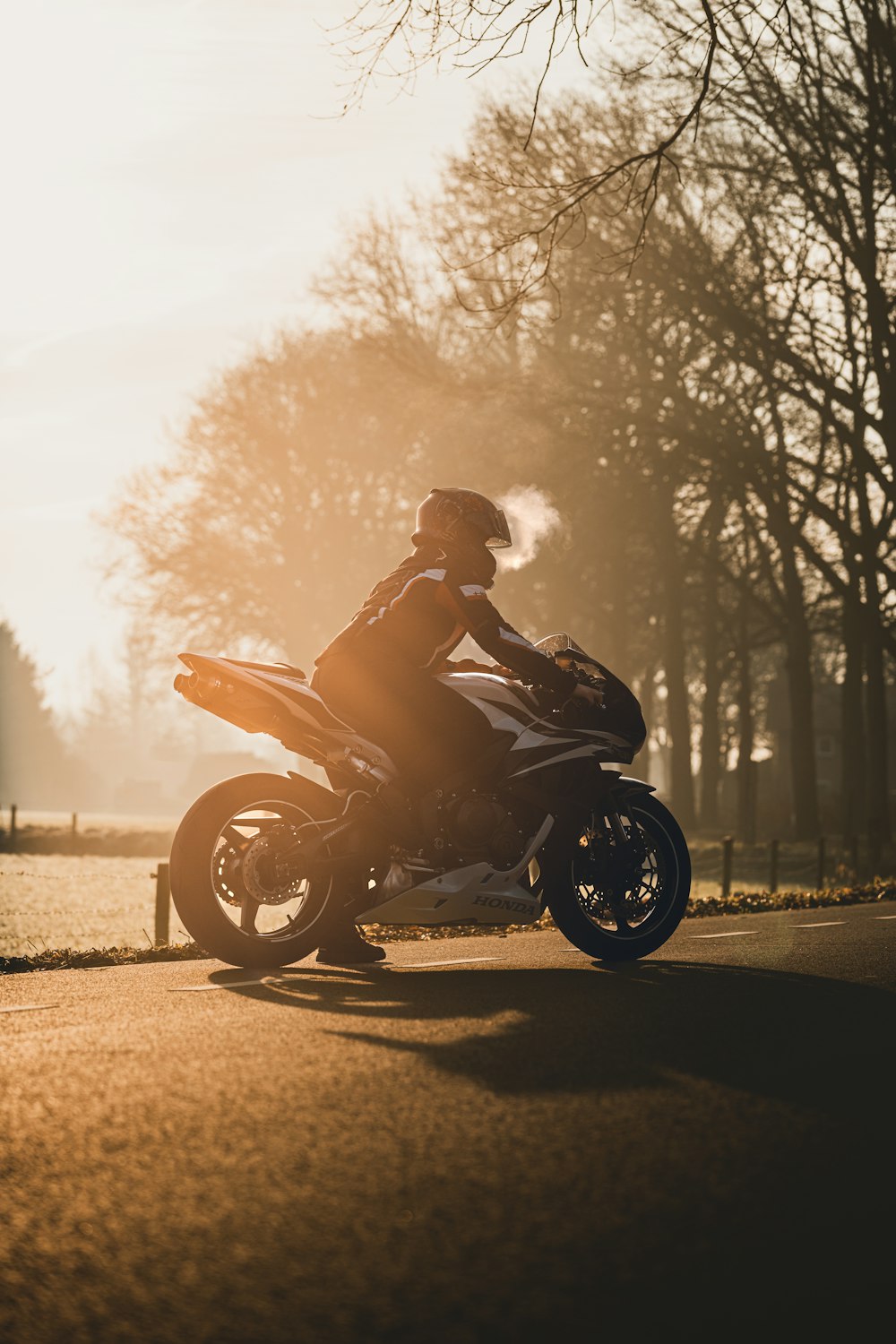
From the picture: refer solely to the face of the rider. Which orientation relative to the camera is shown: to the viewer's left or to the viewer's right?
to the viewer's right

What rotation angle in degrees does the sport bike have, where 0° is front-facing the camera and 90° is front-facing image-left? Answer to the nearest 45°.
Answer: approximately 270°

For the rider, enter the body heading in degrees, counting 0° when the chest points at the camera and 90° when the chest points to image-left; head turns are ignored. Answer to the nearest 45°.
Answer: approximately 270°

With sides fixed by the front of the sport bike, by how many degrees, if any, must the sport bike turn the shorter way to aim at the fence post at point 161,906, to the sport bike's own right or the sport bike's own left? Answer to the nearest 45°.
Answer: approximately 135° to the sport bike's own left
